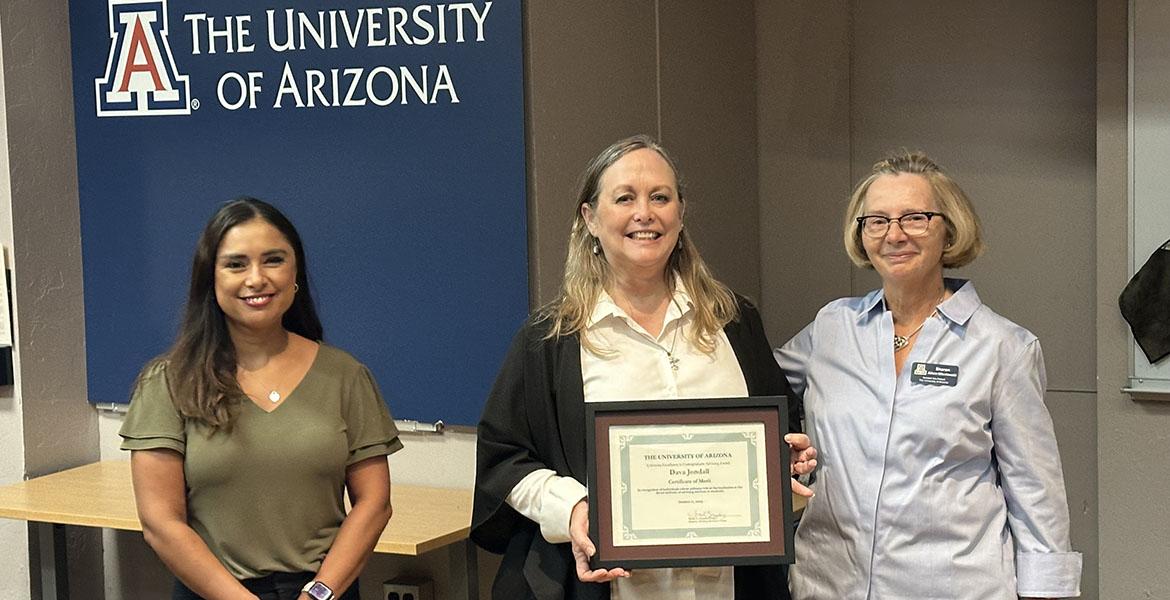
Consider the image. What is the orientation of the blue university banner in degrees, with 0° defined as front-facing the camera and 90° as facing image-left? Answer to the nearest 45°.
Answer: approximately 0°

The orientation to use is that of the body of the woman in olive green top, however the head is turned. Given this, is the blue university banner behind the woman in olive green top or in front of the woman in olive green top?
behind

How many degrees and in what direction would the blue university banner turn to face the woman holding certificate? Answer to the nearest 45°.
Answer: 0° — it already faces them

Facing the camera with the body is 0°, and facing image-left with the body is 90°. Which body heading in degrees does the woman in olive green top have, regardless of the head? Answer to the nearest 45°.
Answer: approximately 0°

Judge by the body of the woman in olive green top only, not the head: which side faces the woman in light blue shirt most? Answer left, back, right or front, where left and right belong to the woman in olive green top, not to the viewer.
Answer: left

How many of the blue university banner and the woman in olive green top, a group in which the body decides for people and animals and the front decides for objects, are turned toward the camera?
2
